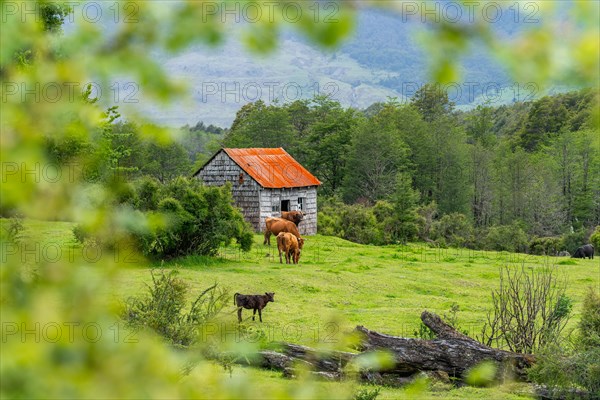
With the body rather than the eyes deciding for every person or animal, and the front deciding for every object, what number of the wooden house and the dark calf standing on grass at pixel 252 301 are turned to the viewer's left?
0

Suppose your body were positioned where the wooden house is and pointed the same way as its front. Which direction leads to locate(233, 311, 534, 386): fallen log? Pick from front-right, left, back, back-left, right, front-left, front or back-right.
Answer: front-right

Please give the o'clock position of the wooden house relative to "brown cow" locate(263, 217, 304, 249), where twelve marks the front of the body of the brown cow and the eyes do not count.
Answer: The wooden house is roughly at 9 o'clock from the brown cow.

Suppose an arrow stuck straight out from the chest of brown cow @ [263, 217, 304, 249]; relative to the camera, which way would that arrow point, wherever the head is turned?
to the viewer's right

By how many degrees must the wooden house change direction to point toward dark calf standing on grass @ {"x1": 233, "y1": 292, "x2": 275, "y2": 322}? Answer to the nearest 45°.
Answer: approximately 45° to its right

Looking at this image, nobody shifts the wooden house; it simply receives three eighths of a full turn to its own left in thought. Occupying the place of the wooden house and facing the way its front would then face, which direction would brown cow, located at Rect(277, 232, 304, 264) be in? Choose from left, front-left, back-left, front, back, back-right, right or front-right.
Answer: back

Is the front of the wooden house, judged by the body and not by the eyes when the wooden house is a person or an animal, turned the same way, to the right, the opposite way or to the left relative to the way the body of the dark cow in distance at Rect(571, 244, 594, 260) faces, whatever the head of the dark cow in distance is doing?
the opposite way

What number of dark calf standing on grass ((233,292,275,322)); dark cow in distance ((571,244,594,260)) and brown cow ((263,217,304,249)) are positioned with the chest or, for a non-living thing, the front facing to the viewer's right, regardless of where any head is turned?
2

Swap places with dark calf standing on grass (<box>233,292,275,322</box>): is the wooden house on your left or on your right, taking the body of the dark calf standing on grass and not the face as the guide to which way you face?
on your left

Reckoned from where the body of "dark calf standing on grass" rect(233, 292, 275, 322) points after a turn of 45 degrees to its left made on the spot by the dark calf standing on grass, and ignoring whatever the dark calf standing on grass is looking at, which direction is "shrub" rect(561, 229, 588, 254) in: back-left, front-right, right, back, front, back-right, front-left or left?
front

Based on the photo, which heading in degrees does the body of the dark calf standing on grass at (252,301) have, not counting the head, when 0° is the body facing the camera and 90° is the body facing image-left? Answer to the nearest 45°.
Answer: approximately 270°

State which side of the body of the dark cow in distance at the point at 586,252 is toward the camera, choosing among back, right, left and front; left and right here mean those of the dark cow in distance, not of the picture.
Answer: left

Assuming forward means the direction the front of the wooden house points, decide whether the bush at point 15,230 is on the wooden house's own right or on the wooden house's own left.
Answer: on the wooden house's own right

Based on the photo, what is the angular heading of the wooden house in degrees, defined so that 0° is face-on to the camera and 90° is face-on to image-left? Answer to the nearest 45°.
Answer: approximately 315°
